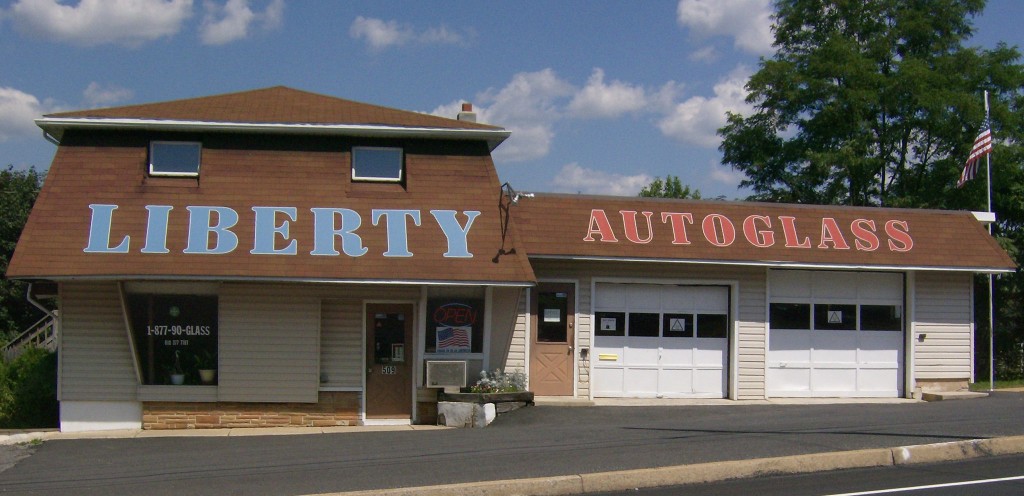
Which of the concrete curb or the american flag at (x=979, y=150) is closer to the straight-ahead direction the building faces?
the concrete curb

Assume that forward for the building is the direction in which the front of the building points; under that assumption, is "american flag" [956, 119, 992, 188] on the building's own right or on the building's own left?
on the building's own left

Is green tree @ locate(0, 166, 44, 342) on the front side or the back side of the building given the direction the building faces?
on the back side

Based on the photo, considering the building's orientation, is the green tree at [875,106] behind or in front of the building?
behind

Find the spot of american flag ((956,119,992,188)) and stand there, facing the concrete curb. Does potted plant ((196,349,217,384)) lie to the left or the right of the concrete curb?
right

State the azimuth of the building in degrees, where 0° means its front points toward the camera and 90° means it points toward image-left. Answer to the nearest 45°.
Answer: approximately 0°

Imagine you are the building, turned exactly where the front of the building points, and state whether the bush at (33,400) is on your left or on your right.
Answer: on your right

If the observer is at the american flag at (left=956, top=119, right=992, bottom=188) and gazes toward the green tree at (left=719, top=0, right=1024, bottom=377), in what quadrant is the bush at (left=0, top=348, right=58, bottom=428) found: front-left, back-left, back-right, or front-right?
back-left
